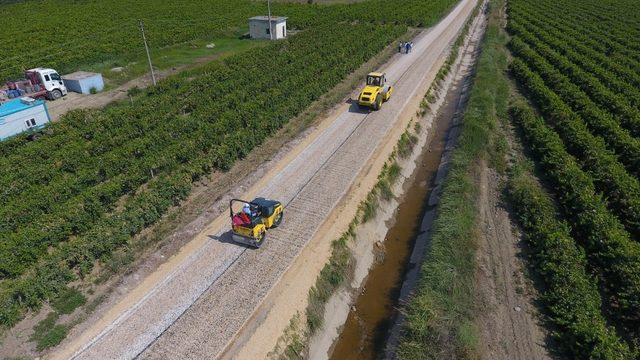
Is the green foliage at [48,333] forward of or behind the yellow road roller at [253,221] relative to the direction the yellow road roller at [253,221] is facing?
behind

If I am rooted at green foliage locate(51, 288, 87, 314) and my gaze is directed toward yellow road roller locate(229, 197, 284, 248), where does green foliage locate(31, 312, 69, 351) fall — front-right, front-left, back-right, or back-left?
back-right

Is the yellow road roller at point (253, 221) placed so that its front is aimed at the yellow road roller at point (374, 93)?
yes

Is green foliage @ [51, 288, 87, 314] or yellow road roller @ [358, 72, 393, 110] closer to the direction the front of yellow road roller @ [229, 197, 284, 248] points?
the yellow road roller

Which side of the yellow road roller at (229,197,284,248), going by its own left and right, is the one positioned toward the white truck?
left

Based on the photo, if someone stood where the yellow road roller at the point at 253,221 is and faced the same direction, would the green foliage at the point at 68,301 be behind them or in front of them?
behind

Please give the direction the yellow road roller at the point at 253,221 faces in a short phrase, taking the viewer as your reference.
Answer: facing away from the viewer and to the right of the viewer

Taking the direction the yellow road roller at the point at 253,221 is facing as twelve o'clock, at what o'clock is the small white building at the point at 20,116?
The small white building is roughly at 9 o'clock from the yellow road roller.
